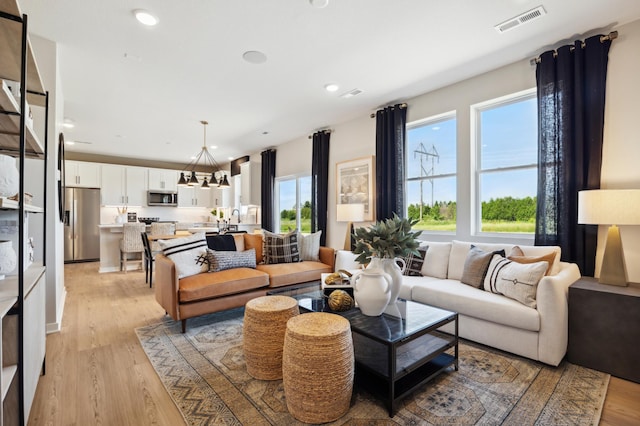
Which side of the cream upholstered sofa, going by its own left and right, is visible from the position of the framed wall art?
right

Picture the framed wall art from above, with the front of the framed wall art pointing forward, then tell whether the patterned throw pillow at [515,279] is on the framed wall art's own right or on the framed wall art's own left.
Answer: on the framed wall art's own left

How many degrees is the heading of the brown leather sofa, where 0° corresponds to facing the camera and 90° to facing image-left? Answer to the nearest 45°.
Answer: approximately 315°

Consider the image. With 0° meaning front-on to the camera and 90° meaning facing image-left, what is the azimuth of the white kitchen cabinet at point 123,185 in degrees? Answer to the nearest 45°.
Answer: approximately 0°

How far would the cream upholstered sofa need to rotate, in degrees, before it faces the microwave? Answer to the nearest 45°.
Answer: approximately 45° to its right

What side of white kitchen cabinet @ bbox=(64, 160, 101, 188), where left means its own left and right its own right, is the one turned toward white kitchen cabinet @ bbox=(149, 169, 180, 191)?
left

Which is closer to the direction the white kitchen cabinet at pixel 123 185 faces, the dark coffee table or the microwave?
the dark coffee table
